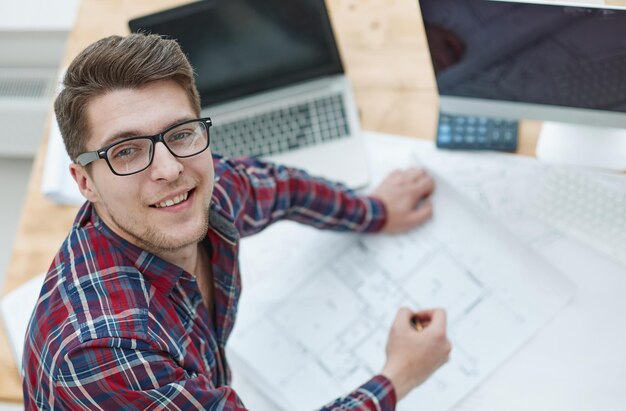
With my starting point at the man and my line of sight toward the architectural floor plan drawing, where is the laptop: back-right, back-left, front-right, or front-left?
front-left

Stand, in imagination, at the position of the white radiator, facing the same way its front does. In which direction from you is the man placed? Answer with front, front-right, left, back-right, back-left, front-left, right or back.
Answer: front

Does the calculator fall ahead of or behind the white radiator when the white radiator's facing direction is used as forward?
ahead

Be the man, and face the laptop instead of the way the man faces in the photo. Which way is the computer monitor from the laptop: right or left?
right

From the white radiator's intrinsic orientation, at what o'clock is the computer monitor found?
The computer monitor is roughly at 11 o'clock from the white radiator.

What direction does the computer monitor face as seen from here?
toward the camera

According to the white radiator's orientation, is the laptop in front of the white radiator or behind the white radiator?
in front

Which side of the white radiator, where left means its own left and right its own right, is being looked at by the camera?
front

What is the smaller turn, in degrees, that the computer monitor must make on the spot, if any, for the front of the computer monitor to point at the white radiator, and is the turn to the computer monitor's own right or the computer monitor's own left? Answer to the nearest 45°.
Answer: approximately 135° to the computer monitor's own right

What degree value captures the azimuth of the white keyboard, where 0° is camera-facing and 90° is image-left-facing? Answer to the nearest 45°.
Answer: approximately 45°

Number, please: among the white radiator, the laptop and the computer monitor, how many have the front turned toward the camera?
3

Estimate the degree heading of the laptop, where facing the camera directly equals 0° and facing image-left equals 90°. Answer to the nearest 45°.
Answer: approximately 0°
